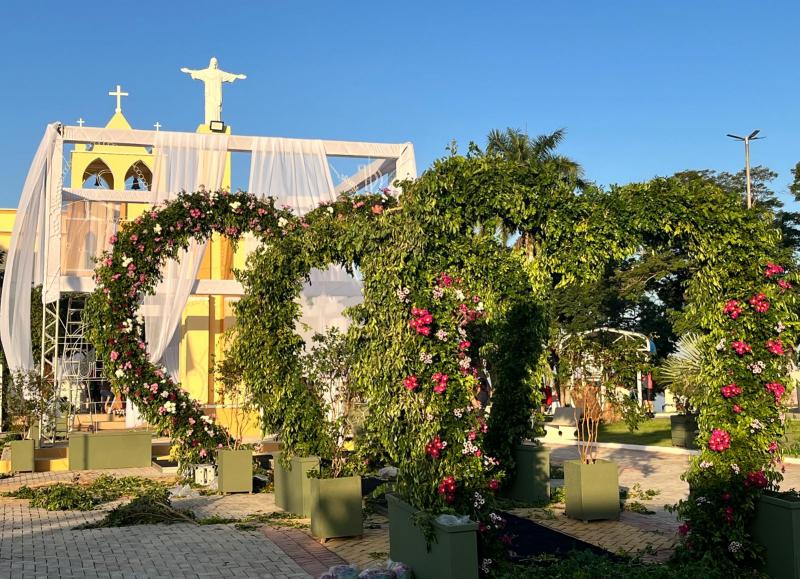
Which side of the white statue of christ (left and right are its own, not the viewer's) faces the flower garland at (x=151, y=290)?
front

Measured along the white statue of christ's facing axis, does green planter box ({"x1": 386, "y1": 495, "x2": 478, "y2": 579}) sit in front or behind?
in front

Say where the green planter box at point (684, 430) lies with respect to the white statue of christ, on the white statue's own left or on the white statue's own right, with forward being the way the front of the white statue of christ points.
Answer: on the white statue's own left

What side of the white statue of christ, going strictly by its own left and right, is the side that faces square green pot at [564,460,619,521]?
front

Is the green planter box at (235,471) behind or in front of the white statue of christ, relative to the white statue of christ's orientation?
in front

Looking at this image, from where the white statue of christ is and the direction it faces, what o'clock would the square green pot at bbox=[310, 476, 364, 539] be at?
The square green pot is roughly at 12 o'clock from the white statue of christ.

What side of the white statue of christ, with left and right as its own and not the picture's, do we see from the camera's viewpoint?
front

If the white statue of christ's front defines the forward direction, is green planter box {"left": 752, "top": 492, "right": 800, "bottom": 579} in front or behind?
in front

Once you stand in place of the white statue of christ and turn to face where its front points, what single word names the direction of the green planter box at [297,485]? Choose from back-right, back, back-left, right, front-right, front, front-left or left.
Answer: front
